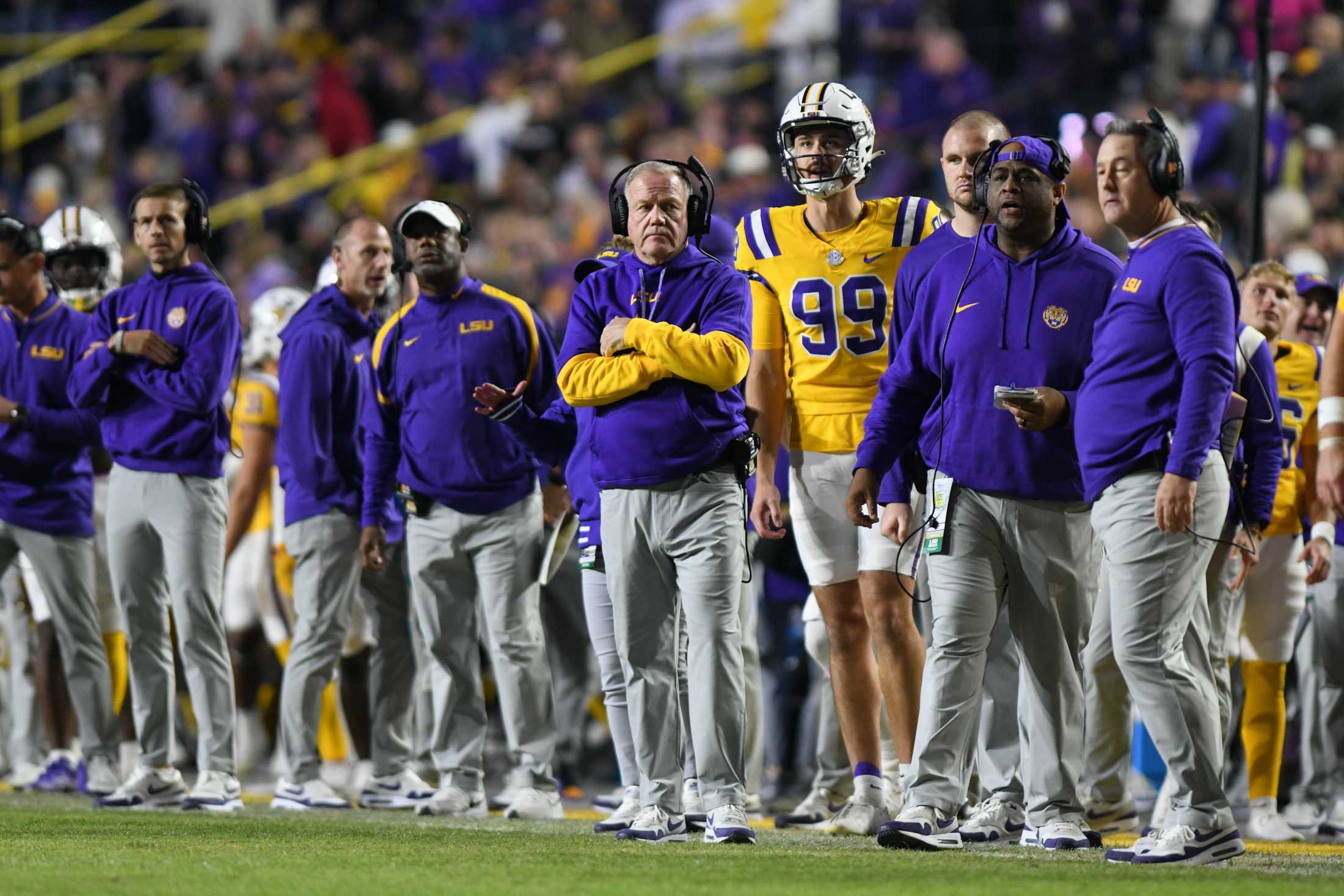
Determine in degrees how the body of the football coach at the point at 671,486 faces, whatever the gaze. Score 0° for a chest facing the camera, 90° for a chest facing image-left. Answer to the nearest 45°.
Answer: approximately 0°

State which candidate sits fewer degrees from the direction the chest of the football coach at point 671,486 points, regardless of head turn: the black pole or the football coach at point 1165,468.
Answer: the football coach

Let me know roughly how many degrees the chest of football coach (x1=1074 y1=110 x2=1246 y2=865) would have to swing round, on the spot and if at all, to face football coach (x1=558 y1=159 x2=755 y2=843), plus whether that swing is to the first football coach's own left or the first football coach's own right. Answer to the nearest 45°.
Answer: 0° — they already face them

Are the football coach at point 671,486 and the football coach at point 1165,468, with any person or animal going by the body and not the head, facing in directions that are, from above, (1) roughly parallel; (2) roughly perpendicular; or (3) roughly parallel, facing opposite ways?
roughly perpendicular

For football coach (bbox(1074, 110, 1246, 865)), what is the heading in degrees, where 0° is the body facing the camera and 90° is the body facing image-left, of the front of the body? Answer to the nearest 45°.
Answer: approximately 90°

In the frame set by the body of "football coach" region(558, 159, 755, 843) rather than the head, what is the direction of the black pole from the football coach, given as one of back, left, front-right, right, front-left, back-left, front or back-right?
back-left

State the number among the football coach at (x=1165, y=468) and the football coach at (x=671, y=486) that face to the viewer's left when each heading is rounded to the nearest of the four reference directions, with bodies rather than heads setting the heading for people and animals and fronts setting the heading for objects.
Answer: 1

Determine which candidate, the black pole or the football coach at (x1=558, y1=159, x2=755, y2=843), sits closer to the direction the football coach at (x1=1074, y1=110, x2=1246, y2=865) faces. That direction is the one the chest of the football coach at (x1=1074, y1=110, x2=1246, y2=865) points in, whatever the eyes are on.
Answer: the football coach
